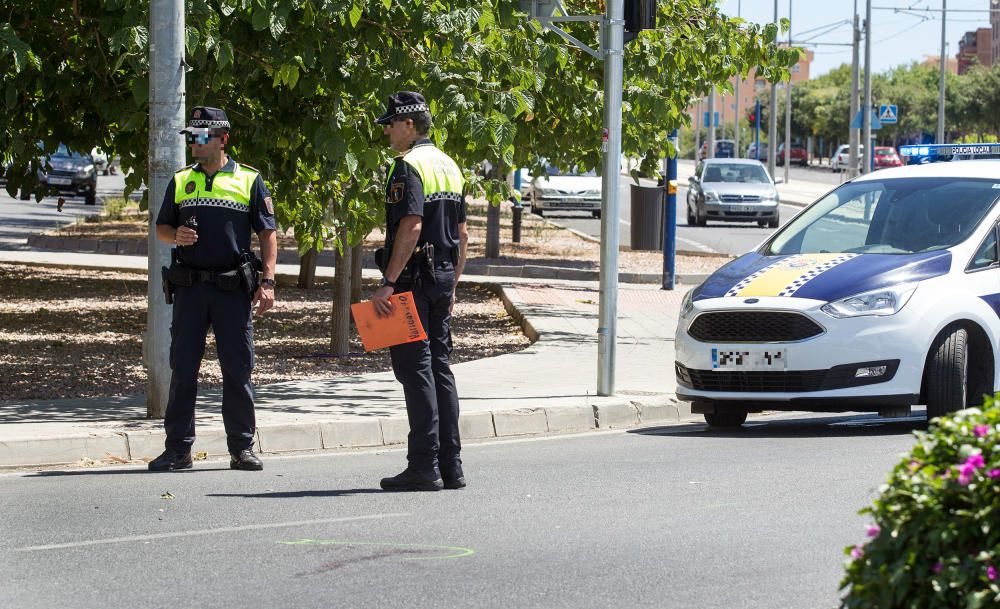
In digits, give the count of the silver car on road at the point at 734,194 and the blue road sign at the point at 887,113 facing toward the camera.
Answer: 2

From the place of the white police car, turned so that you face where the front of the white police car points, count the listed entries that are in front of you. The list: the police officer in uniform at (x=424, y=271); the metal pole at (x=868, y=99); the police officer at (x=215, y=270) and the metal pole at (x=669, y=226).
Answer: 2

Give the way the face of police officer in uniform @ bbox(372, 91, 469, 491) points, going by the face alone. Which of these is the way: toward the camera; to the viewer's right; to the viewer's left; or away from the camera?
to the viewer's left

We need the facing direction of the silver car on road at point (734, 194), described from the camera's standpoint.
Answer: facing the viewer

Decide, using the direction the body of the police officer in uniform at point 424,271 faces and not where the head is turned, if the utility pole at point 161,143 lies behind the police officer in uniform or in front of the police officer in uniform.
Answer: in front

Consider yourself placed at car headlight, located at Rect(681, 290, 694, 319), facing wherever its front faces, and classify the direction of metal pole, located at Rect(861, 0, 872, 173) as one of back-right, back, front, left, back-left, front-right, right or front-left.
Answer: back-right

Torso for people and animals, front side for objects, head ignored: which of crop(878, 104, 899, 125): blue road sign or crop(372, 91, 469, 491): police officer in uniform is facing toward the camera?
the blue road sign

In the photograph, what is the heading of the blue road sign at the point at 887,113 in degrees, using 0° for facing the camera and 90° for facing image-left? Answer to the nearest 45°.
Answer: approximately 0°

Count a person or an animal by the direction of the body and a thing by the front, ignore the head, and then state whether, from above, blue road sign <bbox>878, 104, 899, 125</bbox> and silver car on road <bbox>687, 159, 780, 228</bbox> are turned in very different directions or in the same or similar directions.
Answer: same or similar directions

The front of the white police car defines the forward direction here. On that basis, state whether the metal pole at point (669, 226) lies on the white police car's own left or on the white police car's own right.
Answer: on the white police car's own right

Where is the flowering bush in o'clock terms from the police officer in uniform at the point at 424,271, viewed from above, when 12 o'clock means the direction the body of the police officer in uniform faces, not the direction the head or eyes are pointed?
The flowering bush is roughly at 7 o'clock from the police officer in uniform.

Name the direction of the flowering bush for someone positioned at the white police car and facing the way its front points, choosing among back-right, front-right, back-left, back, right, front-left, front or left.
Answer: front-left

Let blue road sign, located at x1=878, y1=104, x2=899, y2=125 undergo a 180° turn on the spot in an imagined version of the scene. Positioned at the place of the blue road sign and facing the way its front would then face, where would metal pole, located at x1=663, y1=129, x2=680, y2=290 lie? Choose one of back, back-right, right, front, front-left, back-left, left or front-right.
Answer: back

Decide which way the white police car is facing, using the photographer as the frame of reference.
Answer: facing the viewer and to the left of the viewer

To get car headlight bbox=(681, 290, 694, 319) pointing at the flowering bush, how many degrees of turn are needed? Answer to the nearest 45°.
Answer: approximately 45° to its left

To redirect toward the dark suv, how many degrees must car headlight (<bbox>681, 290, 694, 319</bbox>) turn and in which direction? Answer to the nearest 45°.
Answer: approximately 90° to its right
